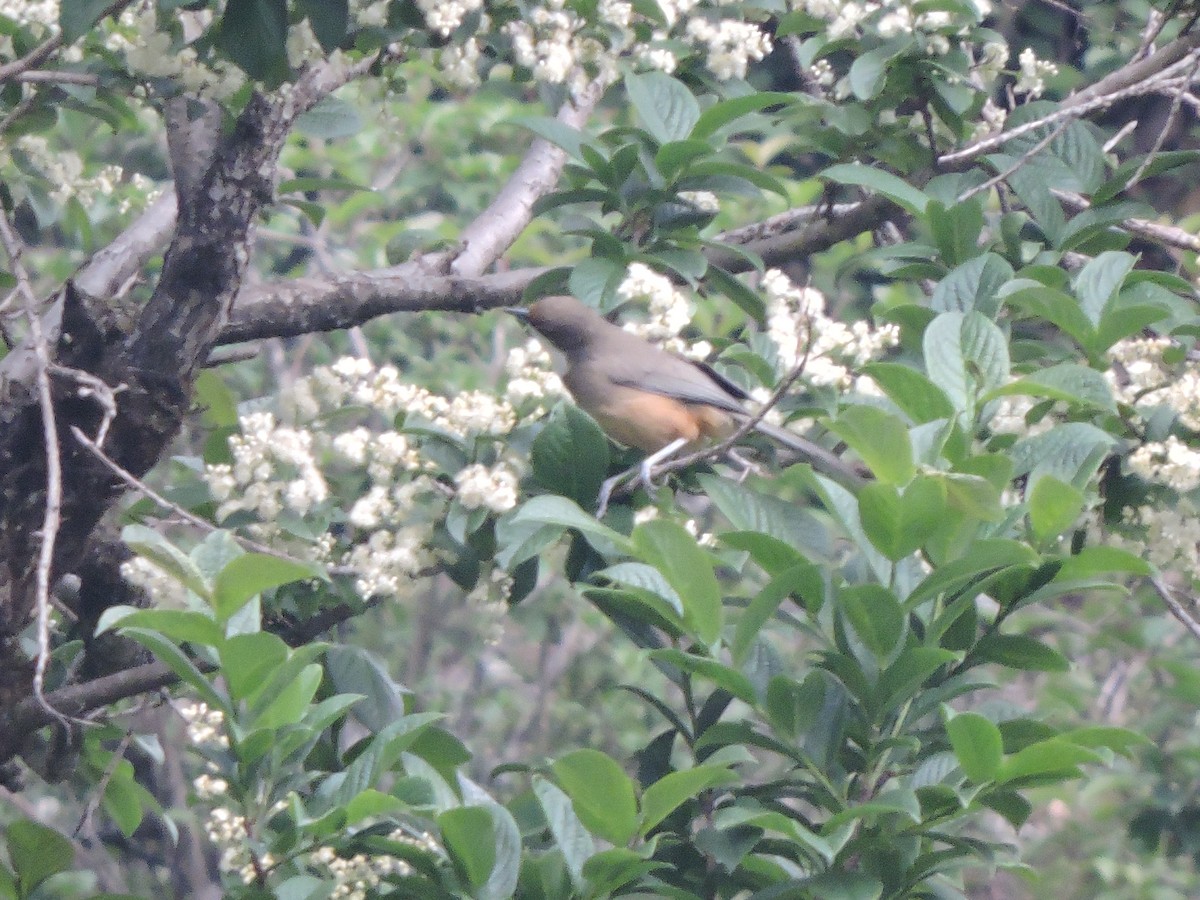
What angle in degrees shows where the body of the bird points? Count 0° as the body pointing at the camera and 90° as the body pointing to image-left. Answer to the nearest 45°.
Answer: approximately 90°

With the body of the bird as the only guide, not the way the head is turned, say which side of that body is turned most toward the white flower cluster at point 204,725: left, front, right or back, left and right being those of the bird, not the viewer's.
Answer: front

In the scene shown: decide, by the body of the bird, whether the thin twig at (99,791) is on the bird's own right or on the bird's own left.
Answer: on the bird's own left

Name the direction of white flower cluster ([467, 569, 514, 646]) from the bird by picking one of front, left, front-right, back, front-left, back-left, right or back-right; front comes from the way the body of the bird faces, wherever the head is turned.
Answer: front
